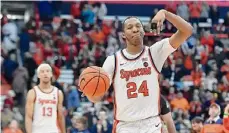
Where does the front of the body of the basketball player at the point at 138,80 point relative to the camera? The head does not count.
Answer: toward the camera

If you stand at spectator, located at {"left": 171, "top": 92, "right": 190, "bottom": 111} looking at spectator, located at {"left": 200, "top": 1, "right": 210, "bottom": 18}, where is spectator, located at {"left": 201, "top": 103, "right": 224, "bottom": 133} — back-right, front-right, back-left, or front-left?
back-right

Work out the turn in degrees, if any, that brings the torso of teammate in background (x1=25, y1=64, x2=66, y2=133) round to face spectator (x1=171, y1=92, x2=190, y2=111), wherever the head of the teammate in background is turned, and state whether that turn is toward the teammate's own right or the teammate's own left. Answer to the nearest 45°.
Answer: approximately 135° to the teammate's own left

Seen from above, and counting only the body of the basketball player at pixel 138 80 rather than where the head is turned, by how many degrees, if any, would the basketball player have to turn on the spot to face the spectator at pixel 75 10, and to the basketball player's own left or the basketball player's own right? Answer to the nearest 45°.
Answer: approximately 180°

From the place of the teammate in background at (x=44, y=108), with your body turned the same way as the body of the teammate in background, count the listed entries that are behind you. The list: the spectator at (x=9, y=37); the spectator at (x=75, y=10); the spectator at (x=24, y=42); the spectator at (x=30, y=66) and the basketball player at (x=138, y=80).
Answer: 4

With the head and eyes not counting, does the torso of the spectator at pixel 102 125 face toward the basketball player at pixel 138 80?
yes

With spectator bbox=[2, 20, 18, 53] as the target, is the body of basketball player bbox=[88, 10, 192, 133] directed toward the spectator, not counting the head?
no

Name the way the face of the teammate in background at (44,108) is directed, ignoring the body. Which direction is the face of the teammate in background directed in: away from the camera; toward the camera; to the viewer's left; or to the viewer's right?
toward the camera

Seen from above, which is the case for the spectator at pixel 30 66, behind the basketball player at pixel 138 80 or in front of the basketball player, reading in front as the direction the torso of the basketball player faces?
behind

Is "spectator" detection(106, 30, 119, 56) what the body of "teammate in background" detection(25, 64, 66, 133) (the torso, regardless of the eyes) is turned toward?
no

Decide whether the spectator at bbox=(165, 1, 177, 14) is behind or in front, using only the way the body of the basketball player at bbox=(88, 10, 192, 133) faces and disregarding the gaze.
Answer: behind
